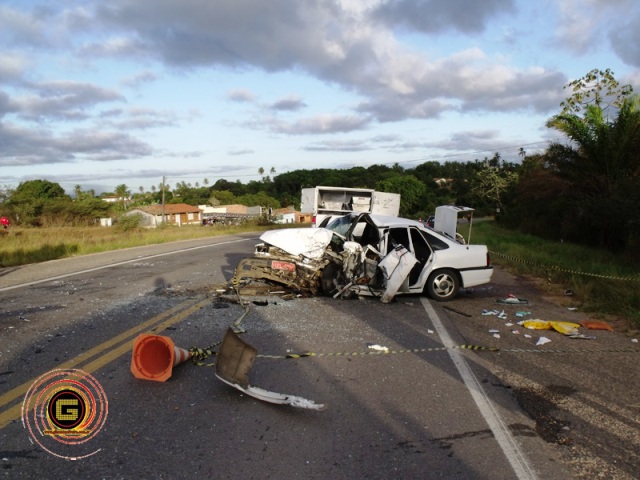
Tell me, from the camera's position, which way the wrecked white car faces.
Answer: facing the viewer and to the left of the viewer

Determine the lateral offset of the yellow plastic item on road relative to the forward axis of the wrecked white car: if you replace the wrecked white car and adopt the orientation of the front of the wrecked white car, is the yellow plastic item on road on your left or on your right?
on your left

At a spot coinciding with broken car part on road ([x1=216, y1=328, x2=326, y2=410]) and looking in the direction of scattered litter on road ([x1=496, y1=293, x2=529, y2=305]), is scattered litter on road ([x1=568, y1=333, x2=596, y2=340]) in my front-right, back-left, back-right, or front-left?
front-right

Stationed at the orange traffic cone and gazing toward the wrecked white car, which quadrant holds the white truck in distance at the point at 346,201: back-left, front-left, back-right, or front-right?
front-left

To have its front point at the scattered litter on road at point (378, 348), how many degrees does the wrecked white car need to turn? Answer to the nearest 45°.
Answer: approximately 45° to its left

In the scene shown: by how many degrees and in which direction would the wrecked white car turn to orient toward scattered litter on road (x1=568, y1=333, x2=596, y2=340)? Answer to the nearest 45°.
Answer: approximately 90° to its left

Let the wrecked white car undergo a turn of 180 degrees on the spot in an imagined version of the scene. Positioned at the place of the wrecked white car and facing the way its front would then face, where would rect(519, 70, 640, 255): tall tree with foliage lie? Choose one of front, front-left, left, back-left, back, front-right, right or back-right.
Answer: front

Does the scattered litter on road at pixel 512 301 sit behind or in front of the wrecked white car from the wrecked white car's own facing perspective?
behind

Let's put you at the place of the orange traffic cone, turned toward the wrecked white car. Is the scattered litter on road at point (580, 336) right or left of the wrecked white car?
right

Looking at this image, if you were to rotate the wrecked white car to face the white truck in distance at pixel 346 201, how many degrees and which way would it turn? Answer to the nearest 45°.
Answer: approximately 135° to its right
